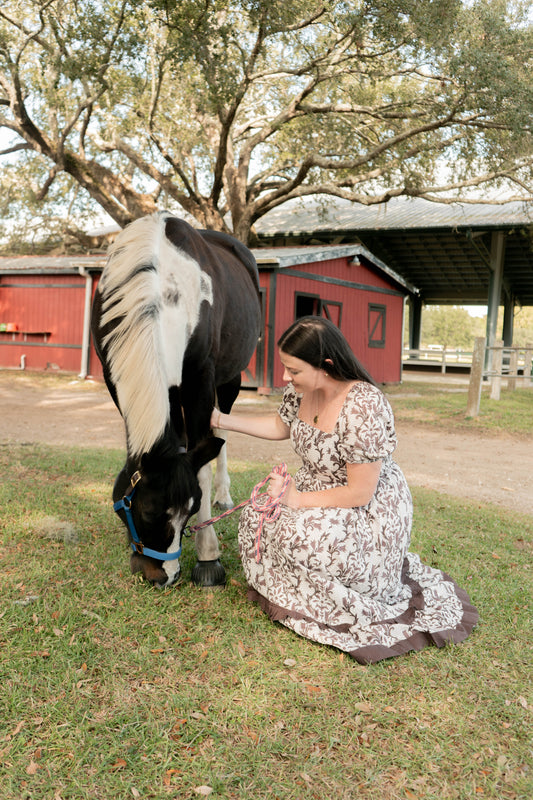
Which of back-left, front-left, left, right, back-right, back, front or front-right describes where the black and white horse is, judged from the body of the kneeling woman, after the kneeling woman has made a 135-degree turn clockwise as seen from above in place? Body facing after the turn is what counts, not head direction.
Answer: left

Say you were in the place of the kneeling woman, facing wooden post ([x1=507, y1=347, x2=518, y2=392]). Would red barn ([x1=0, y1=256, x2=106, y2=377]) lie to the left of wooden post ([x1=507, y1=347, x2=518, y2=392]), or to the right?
left

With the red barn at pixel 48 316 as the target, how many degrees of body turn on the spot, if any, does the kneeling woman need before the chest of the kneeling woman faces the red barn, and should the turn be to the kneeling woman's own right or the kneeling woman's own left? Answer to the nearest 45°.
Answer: approximately 90° to the kneeling woman's own right

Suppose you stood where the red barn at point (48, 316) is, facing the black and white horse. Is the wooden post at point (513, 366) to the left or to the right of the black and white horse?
left

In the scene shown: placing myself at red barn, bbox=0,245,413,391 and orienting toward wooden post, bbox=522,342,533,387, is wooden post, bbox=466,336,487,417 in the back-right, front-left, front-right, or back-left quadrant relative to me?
front-right

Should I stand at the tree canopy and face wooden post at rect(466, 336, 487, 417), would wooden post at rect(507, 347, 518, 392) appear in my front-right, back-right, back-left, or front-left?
front-left

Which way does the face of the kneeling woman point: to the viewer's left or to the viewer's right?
to the viewer's left

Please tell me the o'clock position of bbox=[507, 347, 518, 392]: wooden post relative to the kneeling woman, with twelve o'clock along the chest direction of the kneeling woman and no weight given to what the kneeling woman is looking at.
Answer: The wooden post is roughly at 5 o'clock from the kneeling woman.

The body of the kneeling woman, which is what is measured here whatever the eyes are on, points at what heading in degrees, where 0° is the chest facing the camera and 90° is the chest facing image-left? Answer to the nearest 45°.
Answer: approximately 45°

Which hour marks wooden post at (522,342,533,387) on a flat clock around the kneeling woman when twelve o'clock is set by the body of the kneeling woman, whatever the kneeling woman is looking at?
The wooden post is roughly at 5 o'clock from the kneeling woman.

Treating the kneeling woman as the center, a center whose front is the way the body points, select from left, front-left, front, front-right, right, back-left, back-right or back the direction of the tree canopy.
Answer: back-right
